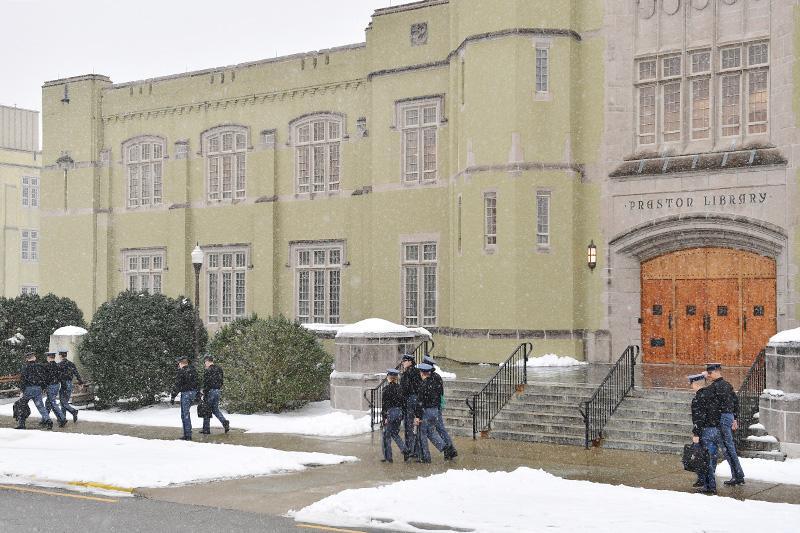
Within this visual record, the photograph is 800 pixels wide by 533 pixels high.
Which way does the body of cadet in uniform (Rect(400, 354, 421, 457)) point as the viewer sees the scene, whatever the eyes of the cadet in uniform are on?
to the viewer's left

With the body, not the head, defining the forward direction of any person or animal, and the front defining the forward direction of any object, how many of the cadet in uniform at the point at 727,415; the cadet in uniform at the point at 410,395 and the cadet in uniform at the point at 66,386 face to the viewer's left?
3

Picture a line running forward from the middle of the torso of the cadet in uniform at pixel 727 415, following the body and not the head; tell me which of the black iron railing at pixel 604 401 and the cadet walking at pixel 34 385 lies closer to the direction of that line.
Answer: the cadet walking

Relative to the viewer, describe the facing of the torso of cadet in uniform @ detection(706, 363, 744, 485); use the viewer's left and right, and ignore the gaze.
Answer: facing to the left of the viewer

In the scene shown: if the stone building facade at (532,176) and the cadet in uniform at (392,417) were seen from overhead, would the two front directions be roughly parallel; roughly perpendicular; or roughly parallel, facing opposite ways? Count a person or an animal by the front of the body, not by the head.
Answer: roughly perpendicular

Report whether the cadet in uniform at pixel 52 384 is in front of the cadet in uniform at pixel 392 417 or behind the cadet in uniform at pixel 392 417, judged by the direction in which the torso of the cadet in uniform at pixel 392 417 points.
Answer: in front

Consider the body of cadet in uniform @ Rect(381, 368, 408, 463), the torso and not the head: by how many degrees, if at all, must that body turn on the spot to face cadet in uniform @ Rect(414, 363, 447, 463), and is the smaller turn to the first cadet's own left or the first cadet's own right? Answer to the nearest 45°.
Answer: approximately 135° to the first cadet's own right

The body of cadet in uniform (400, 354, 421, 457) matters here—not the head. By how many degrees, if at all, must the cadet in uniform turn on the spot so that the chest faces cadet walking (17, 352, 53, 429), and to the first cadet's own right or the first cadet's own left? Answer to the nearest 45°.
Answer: approximately 45° to the first cadet's own right

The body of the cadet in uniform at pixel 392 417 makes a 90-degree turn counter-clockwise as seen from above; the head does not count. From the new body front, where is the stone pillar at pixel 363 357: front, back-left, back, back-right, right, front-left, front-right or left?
back-right

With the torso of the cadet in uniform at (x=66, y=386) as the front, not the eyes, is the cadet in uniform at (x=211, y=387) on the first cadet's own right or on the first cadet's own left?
on the first cadet's own left

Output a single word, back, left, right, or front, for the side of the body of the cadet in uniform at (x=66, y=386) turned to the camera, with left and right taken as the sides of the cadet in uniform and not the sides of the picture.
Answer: left

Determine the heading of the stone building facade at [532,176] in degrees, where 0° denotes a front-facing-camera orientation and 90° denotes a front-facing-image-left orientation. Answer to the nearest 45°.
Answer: approximately 45°

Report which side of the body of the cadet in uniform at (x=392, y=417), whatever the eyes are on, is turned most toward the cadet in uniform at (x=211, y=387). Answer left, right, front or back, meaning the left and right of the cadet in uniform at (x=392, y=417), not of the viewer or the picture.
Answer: front

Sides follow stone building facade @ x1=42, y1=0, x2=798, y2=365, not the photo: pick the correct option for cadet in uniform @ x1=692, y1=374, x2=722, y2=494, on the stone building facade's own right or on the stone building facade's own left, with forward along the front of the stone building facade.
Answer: on the stone building facade's own left

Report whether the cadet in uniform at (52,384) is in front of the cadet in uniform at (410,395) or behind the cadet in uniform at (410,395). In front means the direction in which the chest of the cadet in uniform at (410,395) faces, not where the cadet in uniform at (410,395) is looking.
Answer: in front

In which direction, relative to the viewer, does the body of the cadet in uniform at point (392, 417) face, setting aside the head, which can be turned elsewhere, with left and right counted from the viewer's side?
facing away from the viewer and to the left of the viewer
